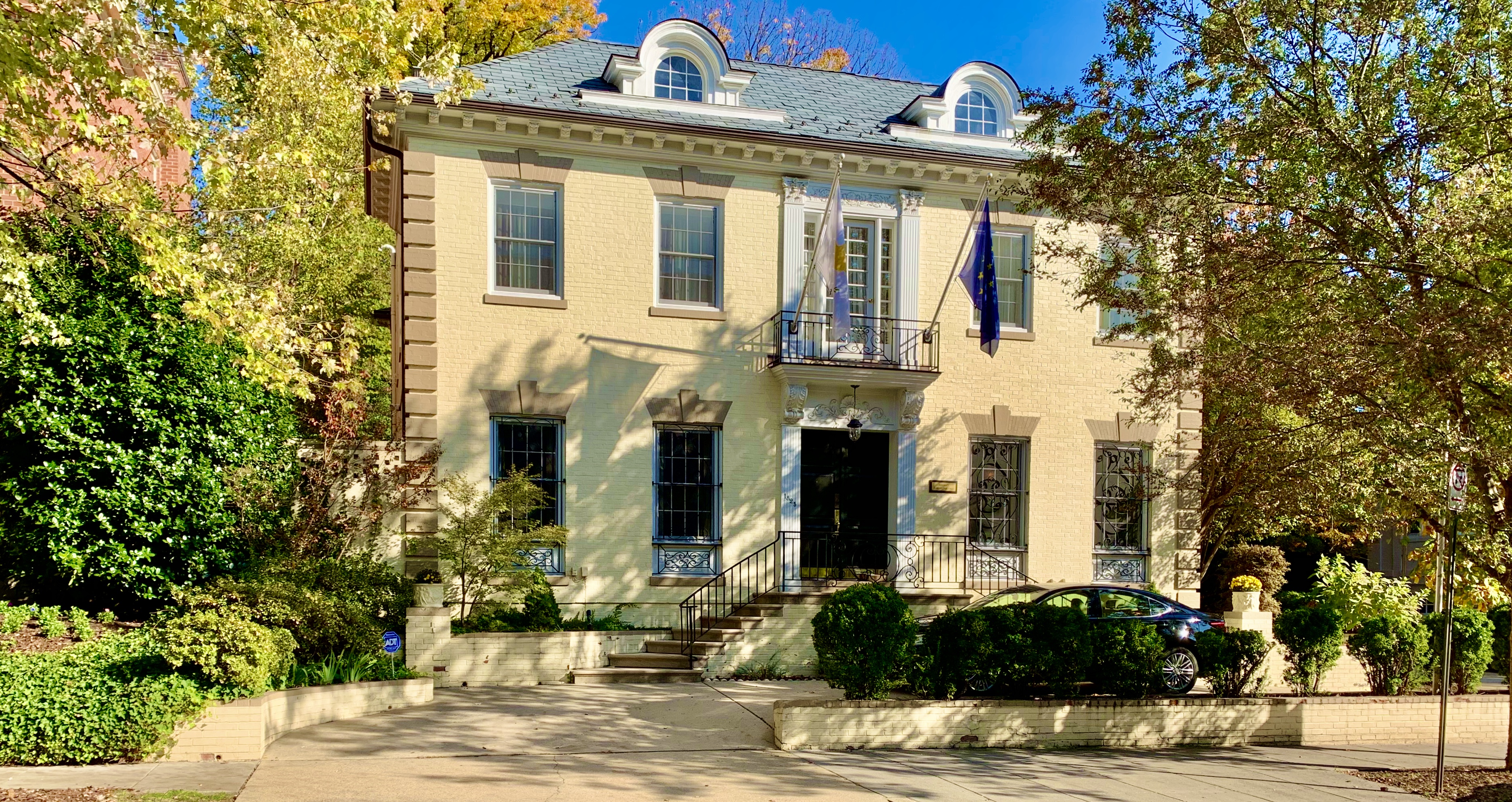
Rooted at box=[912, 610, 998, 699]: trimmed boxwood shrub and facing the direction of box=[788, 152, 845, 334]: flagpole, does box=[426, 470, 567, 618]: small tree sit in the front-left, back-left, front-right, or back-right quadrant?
front-left

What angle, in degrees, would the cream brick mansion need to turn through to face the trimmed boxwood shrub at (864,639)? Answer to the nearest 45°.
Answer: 0° — it already faces it

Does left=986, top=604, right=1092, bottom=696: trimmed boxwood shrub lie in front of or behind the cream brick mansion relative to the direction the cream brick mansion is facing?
in front

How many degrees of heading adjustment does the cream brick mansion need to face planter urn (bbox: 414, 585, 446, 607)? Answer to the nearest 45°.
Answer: approximately 45° to its right

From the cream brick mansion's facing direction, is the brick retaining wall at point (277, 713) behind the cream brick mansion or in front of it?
in front

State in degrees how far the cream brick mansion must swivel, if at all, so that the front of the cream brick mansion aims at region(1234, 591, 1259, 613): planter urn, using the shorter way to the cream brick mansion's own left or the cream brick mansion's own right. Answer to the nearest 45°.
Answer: approximately 90° to the cream brick mansion's own left

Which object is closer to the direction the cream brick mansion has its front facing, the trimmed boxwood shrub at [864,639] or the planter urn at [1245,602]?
the trimmed boxwood shrub

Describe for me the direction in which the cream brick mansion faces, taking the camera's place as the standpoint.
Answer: facing the viewer
